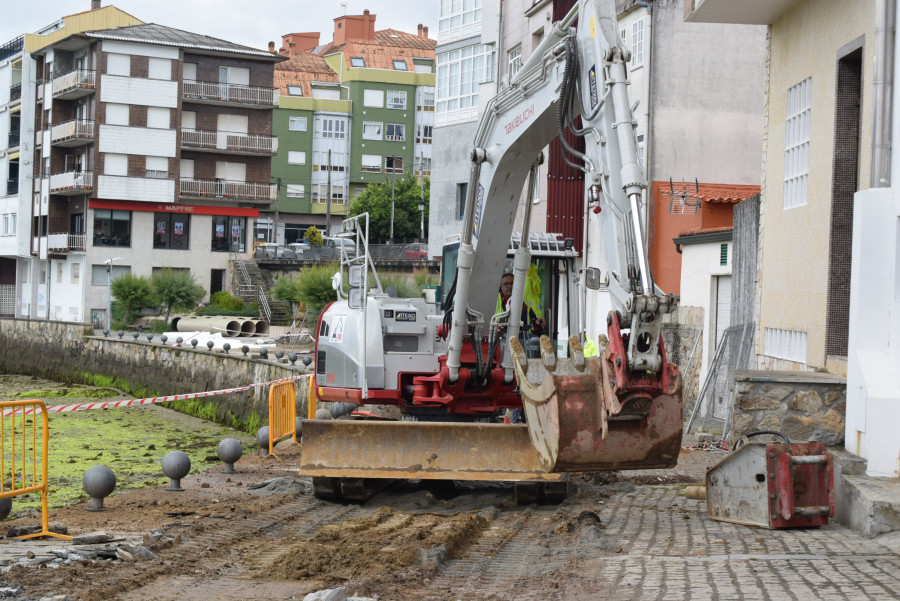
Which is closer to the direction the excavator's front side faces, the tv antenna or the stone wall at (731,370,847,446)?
the stone wall

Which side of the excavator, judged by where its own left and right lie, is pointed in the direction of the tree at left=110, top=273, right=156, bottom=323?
back

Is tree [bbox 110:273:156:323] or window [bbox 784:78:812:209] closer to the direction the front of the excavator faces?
the window

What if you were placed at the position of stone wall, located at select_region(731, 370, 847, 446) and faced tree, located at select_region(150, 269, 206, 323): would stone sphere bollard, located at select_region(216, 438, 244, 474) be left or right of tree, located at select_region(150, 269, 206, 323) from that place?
left

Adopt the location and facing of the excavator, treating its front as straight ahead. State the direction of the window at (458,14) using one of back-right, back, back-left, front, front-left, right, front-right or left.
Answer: back-left

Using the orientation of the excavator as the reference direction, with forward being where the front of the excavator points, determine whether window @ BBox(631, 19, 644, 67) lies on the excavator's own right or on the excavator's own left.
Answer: on the excavator's own left

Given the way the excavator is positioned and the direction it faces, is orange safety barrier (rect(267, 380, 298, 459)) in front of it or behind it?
behind

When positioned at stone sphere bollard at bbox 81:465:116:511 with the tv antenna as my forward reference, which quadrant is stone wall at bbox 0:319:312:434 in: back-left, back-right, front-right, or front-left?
front-left

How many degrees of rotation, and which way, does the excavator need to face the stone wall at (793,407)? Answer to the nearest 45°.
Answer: approximately 45° to its left
